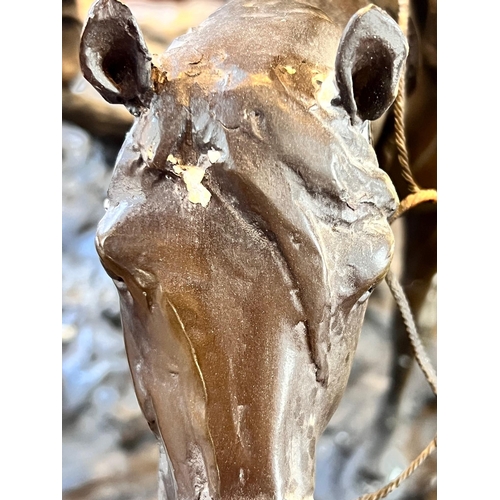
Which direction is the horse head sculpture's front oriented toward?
toward the camera
